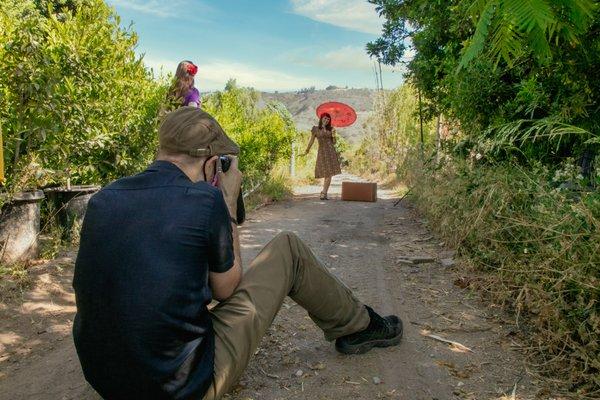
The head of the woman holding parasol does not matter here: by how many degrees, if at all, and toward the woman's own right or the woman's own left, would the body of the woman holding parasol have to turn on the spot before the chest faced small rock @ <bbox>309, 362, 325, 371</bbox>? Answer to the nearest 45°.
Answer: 0° — they already face it

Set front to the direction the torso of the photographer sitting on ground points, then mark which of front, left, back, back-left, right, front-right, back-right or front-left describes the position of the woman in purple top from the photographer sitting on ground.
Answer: front-left

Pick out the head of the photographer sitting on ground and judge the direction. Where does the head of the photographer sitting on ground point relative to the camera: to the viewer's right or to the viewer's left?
to the viewer's right

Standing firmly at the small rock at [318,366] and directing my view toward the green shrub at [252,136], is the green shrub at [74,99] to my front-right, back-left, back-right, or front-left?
front-left

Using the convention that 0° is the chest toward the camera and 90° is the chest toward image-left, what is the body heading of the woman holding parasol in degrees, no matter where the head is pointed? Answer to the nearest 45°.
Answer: approximately 0°

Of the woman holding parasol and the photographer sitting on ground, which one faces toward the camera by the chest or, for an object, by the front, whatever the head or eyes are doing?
the woman holding parasol

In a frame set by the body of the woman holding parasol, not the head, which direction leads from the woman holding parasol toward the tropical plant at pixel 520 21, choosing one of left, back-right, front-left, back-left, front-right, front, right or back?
front

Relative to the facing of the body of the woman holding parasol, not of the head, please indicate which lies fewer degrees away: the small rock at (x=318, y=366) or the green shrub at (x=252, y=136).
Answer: the small rock

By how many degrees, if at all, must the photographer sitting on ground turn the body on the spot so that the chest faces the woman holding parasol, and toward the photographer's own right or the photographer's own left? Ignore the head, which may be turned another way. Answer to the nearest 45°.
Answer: approximately 45° to the photographer's own left

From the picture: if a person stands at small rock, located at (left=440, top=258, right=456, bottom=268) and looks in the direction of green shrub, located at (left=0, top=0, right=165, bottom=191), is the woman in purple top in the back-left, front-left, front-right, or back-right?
front-right

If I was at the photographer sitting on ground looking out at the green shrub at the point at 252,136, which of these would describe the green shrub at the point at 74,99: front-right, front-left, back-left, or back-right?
front-left

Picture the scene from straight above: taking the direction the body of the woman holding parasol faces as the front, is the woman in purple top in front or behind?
in front

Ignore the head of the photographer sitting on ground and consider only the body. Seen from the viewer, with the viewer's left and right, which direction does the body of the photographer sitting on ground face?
facing away from the viewer and to the right of the viewer

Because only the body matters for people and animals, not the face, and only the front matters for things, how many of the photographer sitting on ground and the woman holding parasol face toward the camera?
1
